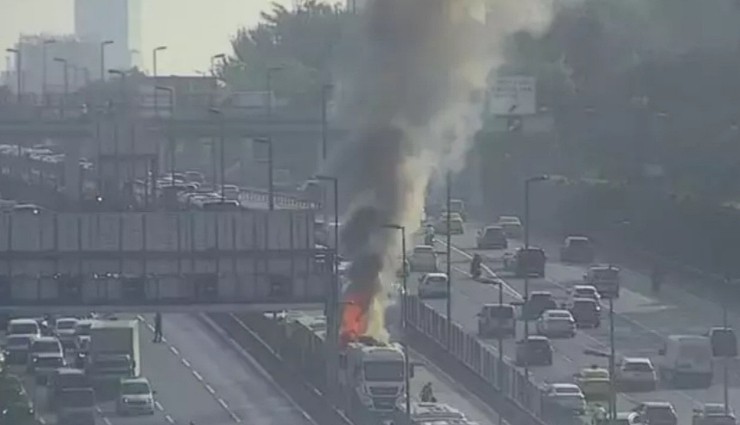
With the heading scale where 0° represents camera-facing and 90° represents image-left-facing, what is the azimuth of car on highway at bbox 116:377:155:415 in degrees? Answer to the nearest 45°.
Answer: approximately 0°

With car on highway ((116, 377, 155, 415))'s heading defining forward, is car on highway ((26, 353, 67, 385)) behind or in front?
behind

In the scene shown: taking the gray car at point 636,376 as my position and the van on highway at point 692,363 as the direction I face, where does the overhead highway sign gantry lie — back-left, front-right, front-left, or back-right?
back-left

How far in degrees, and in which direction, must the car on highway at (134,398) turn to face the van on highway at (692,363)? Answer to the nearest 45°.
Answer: approximately 90° to its left

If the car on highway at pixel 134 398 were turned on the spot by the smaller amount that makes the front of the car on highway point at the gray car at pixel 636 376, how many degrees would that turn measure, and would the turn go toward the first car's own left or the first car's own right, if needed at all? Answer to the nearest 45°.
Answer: approximately 90° to the first car's own left

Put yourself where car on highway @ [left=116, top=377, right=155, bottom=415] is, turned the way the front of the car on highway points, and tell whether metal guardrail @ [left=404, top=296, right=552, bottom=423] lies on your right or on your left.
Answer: on your left

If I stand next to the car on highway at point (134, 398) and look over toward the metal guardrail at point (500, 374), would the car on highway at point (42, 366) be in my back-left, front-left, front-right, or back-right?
back-left

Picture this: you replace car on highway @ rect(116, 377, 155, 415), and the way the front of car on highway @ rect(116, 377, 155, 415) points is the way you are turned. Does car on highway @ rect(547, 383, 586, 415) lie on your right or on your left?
on your left
